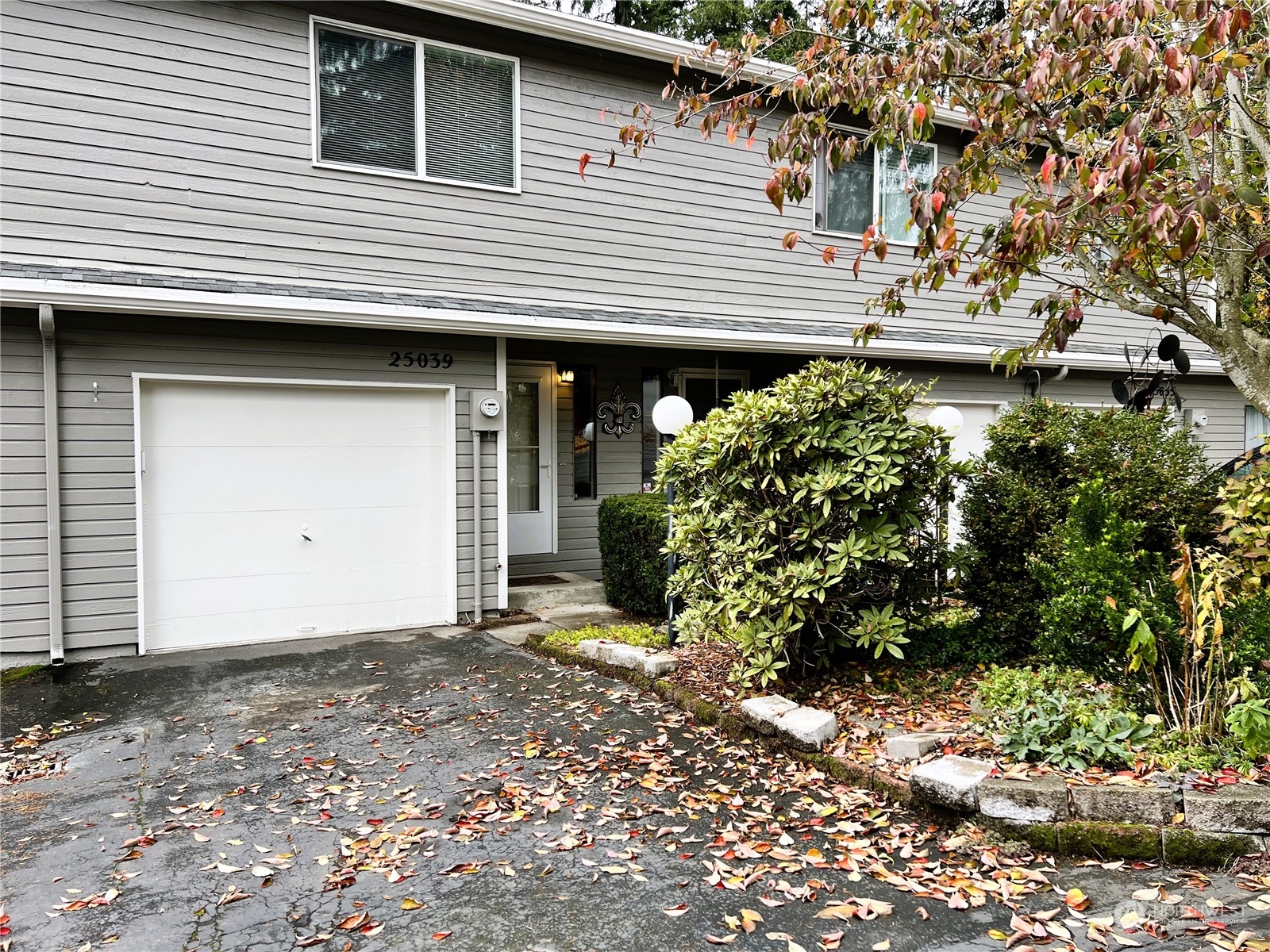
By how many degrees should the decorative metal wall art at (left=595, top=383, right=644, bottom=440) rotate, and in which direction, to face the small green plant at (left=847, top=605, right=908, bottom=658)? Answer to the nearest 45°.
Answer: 0° — it already faces it

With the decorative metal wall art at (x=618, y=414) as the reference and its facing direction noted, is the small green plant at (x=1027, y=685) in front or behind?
in front

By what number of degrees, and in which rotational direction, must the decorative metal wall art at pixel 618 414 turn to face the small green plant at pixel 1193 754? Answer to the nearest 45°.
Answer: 0° — it already faces it

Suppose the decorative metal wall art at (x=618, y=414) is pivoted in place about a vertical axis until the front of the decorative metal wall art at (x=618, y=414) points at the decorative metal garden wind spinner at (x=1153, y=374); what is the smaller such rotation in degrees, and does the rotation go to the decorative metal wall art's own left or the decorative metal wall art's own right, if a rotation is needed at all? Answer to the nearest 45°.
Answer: approximately 90° to the decorative metal wall art's own left

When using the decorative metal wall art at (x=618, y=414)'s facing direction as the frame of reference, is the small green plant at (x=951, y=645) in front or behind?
in front

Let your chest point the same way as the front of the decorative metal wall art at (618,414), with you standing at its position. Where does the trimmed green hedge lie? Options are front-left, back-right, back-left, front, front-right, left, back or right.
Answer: front

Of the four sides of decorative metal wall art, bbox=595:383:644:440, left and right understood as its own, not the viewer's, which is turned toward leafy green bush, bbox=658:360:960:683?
front

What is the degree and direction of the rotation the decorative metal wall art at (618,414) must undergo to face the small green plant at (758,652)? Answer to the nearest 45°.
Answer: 0° — it already faces it

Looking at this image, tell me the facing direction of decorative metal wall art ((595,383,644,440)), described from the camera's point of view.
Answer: facing the viewer

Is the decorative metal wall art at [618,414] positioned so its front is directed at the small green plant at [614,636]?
yes

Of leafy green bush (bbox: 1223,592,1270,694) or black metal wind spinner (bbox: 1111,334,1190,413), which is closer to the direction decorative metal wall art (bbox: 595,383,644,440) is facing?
the leafy green bush
